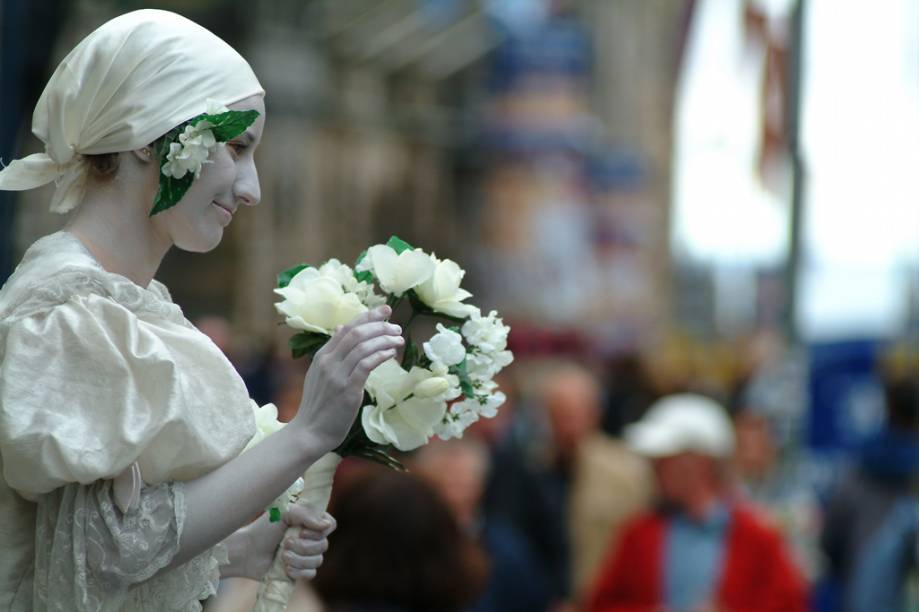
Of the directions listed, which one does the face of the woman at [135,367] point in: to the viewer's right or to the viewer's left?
to the viewer's right

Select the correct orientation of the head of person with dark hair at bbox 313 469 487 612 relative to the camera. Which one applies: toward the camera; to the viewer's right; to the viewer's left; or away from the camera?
away from the camera

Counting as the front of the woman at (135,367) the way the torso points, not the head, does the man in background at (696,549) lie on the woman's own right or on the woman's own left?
on the woman's own left

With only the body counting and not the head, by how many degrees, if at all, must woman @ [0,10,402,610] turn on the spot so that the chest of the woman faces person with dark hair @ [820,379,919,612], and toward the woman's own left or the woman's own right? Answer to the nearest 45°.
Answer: approximately 45° to the woman's own left

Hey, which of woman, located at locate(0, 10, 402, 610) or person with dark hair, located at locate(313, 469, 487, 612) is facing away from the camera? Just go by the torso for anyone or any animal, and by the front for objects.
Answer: the person with dark hair

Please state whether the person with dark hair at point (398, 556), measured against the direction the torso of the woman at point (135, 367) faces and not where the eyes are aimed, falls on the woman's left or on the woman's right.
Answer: on the woman's left

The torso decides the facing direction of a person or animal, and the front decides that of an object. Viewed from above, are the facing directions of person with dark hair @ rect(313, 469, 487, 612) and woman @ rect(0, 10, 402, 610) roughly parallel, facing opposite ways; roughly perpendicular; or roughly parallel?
roughly perpendicular

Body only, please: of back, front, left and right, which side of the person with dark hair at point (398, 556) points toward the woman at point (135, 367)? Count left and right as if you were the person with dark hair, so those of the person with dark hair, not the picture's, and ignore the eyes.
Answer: back

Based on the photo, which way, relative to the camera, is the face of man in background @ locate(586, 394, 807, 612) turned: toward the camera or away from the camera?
toward the camera

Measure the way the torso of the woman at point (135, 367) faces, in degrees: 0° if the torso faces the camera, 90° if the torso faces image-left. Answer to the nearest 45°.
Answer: approximately 270°

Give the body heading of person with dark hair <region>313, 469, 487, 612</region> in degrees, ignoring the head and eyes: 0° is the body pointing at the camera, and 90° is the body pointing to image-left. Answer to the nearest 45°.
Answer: approximately 180°

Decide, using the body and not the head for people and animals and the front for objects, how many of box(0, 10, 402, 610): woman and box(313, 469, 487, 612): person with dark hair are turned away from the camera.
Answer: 1
